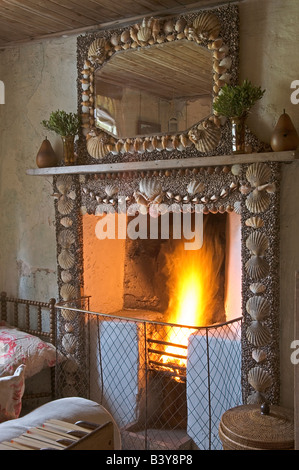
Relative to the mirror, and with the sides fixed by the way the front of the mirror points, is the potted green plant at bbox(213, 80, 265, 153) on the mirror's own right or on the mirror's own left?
on the mirror's own left

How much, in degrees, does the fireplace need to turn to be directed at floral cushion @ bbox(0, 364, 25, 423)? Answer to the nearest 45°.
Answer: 0° — it already faces it

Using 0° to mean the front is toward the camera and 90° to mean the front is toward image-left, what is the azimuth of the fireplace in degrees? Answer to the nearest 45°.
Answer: approximately 45°

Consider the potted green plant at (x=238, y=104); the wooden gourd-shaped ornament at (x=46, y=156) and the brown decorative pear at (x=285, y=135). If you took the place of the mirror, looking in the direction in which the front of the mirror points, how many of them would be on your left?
2

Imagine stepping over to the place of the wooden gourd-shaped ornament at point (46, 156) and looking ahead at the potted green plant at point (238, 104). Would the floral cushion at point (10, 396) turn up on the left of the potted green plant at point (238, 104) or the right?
right
